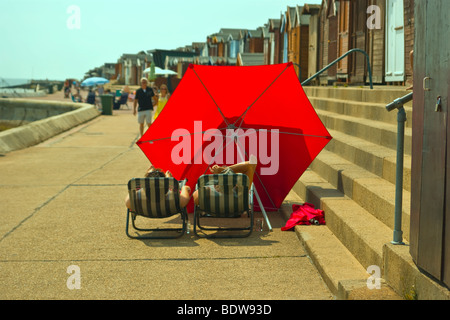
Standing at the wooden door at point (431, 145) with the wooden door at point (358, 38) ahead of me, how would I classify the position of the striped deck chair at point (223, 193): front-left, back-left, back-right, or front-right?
front-left

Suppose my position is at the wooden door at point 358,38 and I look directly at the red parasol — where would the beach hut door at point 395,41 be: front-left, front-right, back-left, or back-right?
front-left

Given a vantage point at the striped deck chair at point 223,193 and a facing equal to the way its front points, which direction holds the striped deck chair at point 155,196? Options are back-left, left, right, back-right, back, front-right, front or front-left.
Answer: left

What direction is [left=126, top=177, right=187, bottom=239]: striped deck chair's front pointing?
away from the camera

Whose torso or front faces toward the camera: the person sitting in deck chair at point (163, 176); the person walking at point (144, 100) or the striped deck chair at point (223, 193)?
the person walking

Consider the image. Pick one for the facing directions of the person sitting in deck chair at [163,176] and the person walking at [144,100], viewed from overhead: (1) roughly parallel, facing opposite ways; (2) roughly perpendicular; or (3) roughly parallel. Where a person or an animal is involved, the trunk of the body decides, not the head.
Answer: roughly parallel, facing opposite ways

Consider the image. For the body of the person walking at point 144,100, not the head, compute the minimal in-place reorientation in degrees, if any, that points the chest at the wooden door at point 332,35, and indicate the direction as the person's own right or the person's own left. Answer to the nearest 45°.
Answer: approximately 135° to the person's own left

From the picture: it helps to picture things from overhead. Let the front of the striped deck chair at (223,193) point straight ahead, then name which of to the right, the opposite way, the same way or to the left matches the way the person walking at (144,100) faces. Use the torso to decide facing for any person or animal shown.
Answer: the opposite way

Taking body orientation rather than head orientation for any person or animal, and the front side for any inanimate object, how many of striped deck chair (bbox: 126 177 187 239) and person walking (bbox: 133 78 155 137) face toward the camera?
1

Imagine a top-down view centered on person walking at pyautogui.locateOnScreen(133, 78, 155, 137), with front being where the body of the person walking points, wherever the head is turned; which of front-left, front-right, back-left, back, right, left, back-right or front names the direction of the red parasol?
front

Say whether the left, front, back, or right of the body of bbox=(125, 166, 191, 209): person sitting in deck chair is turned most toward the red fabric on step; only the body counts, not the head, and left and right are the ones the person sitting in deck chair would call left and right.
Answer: right

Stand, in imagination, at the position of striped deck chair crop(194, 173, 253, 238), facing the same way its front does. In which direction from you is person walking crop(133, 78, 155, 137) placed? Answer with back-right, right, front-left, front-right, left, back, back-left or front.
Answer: front

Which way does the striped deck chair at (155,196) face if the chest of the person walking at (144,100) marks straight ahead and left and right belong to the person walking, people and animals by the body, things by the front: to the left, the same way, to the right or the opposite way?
the opposite way

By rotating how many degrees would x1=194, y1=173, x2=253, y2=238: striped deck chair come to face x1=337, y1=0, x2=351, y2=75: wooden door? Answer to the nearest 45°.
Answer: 0° — it already faces it

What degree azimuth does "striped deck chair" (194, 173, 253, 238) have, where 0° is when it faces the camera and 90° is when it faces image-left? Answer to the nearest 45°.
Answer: approximately 180°

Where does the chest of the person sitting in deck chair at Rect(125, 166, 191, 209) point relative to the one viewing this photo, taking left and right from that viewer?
facing away from the viewer

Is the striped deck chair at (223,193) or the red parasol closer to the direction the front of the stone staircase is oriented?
the striped deck chair

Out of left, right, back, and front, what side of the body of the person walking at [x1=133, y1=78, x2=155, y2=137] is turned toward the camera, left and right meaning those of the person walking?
front
